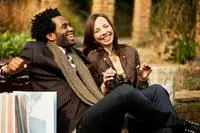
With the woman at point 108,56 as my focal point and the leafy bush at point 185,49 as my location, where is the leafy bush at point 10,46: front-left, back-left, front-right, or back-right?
front-right

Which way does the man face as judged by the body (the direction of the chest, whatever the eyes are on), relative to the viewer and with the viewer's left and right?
facing to the right of the viewer

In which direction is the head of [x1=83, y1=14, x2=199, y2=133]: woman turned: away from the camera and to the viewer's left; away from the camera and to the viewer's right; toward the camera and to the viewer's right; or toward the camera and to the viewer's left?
toward the camera and to the viewer's left

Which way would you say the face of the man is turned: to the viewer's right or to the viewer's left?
to the viewer's right

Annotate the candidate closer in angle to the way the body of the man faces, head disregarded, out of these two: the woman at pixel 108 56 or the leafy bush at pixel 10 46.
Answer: the woman
